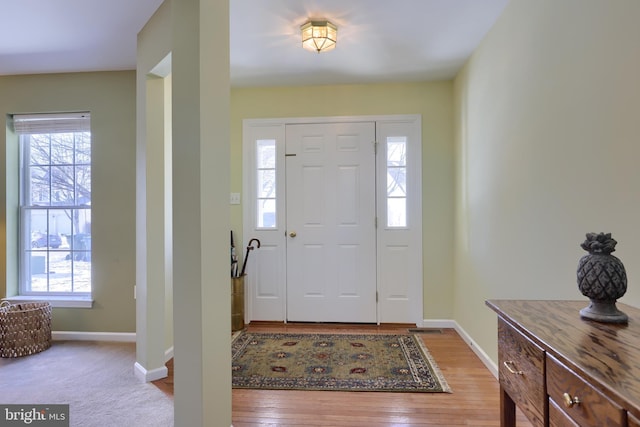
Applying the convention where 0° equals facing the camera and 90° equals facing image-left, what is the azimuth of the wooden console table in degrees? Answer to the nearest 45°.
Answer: approximately 45°

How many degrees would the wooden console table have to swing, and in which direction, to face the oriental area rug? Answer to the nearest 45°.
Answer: approximately 90° to its right

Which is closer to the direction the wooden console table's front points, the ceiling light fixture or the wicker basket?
the wicker basket

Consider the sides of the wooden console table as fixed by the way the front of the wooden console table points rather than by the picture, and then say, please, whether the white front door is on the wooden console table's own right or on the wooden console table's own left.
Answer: on the wooden console table's own right

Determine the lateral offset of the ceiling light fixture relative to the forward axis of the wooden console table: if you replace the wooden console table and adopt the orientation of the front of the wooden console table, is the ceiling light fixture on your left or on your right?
on your right
